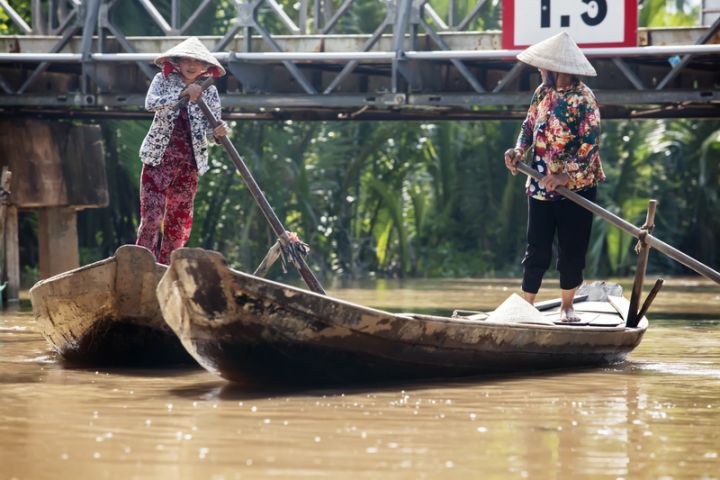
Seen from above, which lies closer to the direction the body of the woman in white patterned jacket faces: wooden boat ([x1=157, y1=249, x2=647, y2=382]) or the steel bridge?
the wooden boat

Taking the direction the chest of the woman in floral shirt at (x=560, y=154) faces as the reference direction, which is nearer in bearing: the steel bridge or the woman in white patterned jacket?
the woman in white patterned jacket

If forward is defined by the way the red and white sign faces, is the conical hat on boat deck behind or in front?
in front
